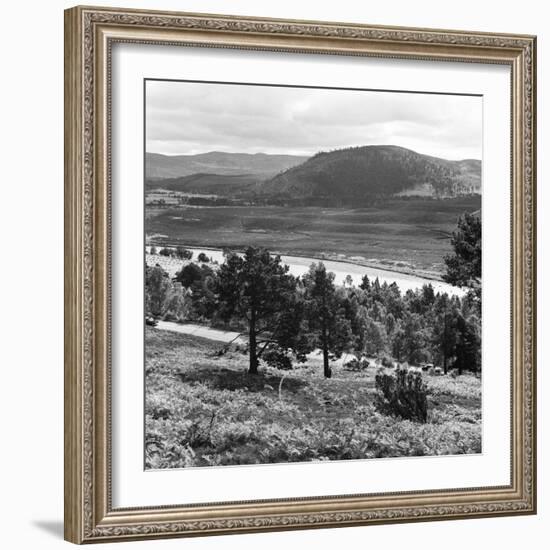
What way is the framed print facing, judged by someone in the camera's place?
facing the viewer and to the right of the viewer
